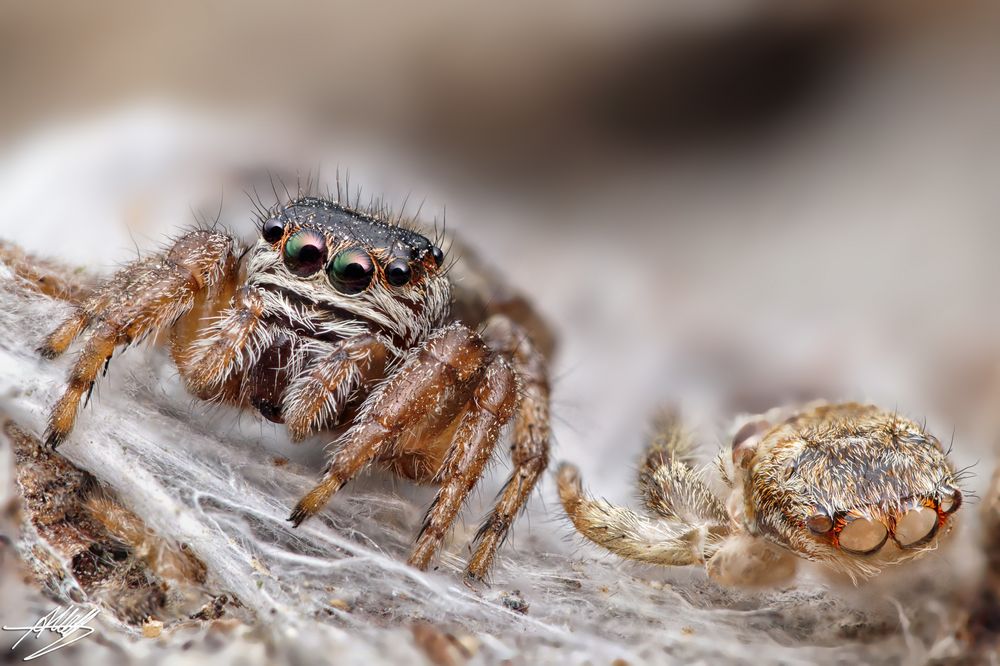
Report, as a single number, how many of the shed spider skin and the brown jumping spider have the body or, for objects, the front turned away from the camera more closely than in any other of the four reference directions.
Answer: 0

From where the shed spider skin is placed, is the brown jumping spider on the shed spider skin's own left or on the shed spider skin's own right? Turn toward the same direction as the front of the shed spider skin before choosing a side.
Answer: on the shed spider skin's own right

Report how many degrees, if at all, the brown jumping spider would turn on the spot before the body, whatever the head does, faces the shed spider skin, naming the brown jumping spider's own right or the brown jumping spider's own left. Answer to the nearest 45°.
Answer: approximately 135° to the brown jumping spider's own left

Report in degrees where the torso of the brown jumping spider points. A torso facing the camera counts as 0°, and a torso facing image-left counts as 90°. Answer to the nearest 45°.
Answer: approximately 45°

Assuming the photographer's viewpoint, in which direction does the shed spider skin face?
facing the viewer and to the right of the viewer
